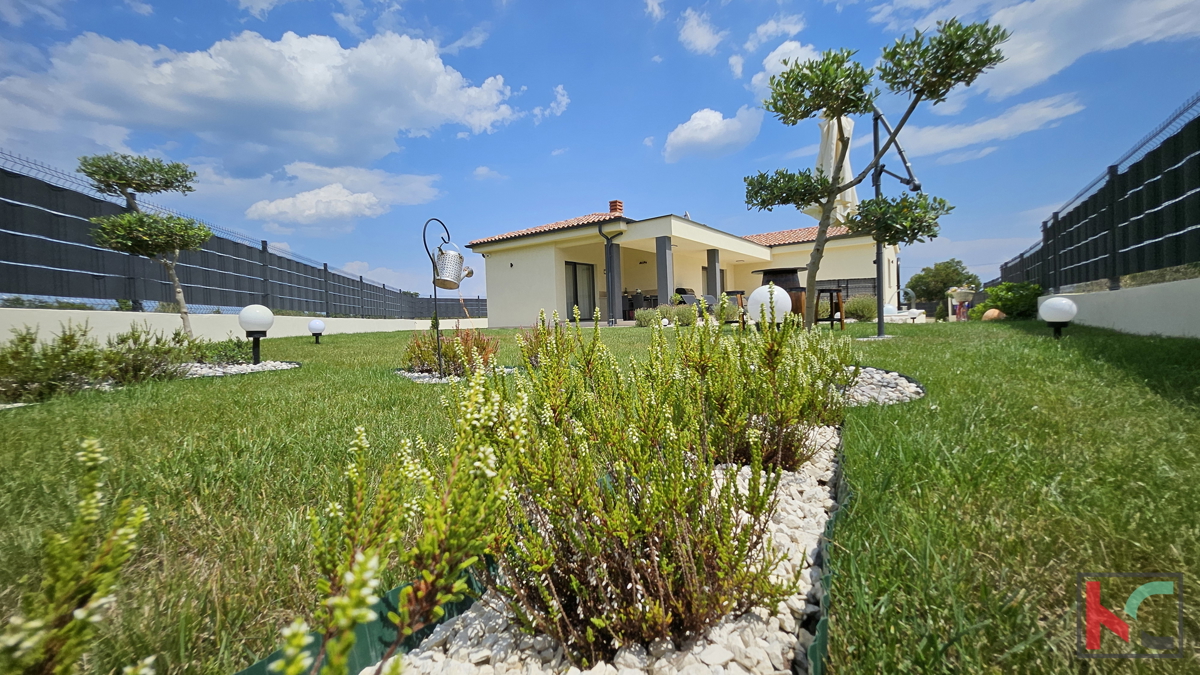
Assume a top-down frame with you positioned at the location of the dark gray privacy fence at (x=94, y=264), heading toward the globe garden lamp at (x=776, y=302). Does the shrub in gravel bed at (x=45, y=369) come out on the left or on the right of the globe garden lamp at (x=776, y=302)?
right

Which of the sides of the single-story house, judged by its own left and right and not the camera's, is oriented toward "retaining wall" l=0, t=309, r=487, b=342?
right

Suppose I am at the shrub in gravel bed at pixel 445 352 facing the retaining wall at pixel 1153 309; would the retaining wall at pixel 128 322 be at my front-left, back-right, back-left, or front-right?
back-left

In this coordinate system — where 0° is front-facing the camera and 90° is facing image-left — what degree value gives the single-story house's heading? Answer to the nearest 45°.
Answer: approximately 315°

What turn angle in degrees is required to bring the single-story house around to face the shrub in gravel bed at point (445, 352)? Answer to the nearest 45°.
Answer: approximately 45° to its right

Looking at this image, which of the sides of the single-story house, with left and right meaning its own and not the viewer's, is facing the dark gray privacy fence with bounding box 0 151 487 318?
right

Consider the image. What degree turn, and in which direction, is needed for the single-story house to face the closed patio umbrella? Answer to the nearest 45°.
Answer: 0° — it already faces it
